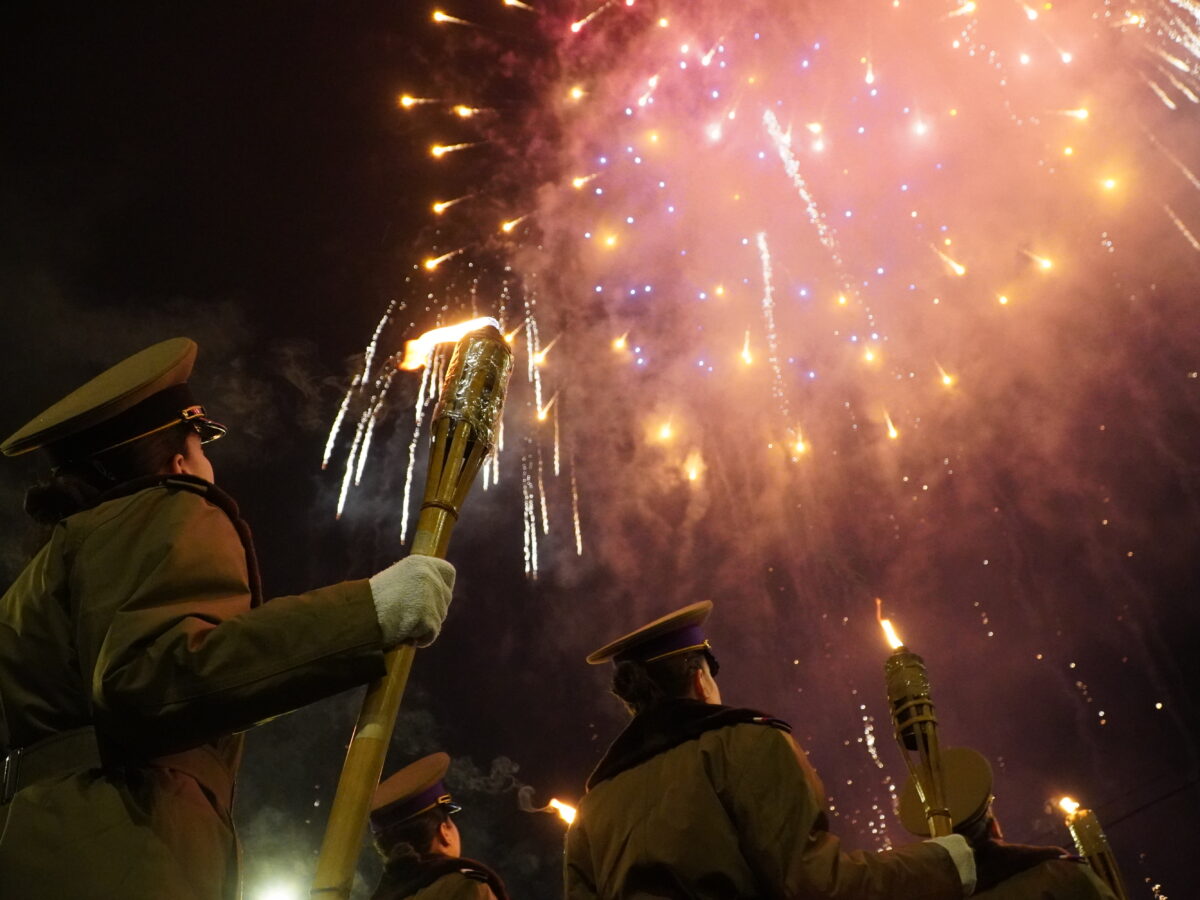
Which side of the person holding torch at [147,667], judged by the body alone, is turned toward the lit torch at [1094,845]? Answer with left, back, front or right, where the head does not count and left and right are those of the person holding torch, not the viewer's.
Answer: front

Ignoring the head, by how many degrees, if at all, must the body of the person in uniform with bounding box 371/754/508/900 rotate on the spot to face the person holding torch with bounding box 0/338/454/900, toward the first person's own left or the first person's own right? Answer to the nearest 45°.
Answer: approximately 135° to the first person's own right

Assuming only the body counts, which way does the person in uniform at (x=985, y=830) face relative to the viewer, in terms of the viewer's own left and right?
facing away from the viewer and to the right of the viewer

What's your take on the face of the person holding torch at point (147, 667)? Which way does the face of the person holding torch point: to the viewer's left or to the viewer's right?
to the viewer's right

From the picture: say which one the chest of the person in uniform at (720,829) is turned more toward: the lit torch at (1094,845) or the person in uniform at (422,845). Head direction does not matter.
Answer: the lit torch

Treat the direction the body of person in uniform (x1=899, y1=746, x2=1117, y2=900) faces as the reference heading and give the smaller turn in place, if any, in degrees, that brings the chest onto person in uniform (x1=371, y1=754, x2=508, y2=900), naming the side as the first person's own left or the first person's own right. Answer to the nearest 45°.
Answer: approximately 135° to the first person's own left

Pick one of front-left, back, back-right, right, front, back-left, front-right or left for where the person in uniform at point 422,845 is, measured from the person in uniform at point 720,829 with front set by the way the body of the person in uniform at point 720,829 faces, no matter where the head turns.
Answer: left

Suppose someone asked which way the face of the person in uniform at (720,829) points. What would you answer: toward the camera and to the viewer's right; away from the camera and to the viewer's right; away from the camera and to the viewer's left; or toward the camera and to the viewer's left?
away from the camera and to the viewer's right

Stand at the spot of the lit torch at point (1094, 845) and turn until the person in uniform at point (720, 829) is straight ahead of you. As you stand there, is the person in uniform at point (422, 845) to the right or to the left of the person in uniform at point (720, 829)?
right

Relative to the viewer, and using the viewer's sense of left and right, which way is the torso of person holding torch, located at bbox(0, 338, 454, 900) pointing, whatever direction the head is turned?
facing away from the viewer and to the right of the viewer

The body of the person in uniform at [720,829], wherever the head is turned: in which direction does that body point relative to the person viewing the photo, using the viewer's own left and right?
facing away from the viewer and to the right of the viewer

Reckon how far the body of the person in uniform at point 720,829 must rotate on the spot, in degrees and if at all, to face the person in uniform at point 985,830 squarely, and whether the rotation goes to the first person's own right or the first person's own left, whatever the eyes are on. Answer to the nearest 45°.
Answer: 0° — they already face them
